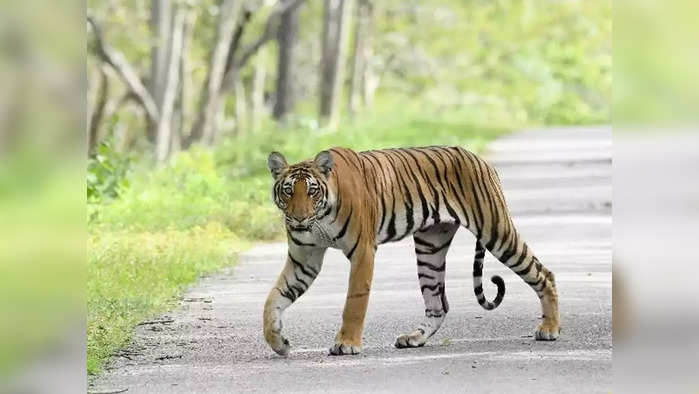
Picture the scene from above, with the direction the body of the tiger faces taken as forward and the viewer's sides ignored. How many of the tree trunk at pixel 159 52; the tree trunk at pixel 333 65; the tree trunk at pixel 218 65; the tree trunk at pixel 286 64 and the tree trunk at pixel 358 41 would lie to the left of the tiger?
0

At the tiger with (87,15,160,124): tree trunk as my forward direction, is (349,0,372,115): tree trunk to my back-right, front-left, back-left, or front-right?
front-right

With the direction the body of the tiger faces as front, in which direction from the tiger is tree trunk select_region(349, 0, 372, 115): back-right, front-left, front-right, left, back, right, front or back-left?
back-right

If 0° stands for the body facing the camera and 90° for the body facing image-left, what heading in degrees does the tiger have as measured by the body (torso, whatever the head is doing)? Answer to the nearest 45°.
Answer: approximately 45°

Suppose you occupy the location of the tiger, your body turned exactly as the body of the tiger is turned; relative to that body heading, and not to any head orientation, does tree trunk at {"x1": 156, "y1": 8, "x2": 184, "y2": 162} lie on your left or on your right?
on your right

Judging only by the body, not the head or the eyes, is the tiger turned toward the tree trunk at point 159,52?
no

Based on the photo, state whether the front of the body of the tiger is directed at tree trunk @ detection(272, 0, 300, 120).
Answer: no

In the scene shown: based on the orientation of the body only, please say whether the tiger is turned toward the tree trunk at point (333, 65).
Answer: no
